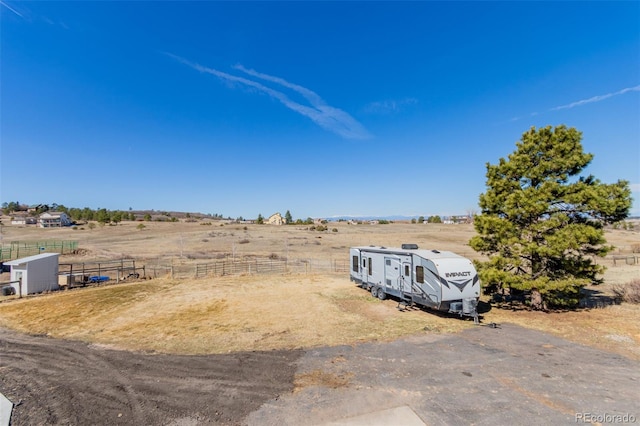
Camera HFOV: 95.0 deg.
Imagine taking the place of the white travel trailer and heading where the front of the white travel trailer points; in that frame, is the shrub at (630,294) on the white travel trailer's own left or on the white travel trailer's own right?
on the white travel trailer's own left

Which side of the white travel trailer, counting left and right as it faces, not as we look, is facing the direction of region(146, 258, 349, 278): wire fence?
back

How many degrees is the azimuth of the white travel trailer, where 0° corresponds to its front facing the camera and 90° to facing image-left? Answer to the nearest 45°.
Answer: approximately 315°

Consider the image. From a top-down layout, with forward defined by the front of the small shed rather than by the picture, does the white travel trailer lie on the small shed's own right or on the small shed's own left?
on the small shed's own left

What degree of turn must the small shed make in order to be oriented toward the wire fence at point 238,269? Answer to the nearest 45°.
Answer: approximately 135° to its left

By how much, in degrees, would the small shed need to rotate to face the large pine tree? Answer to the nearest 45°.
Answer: approximately 90° to its left

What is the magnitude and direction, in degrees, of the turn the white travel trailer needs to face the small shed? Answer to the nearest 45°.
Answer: approximately 135° to its right

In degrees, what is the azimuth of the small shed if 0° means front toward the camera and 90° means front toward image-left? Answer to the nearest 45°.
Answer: approximately 45°
